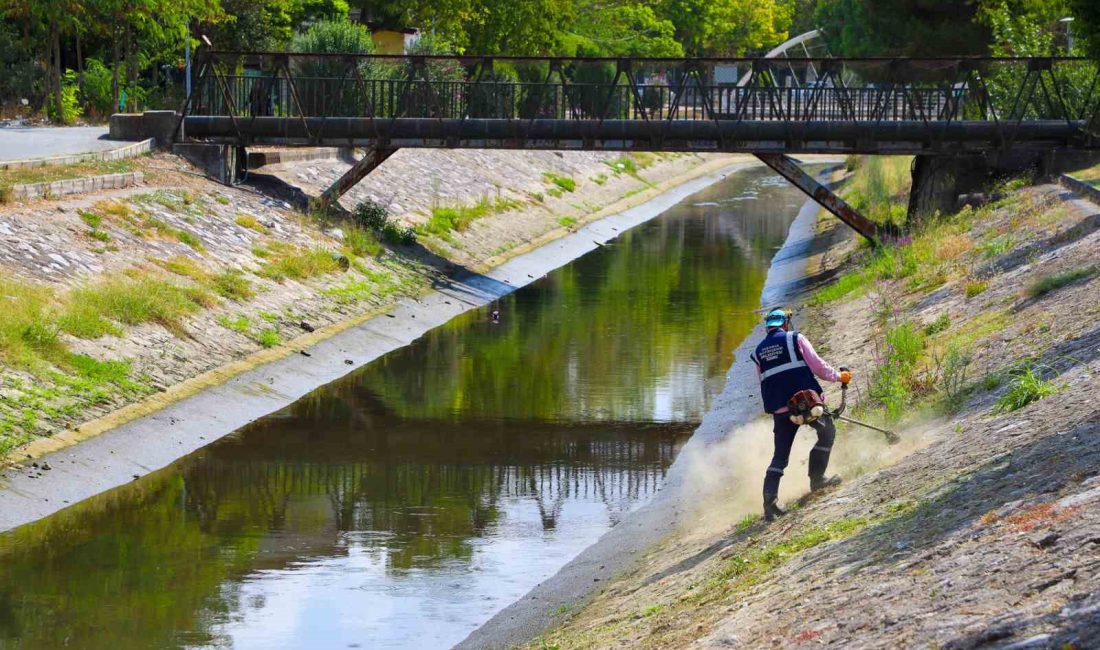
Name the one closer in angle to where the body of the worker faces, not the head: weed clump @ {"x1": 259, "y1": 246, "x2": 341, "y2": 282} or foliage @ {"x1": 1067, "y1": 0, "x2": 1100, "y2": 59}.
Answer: the foliage

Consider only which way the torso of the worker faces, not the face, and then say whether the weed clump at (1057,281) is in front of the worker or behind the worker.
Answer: in front

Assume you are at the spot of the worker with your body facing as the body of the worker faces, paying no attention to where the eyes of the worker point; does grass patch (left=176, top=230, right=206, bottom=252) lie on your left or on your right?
on your left

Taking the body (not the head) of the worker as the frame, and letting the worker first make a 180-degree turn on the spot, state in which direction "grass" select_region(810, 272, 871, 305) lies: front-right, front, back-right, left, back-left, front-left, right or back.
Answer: back-right

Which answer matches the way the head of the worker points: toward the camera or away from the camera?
away from the camera

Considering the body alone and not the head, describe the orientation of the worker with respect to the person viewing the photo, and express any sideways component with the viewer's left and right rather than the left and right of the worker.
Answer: facing away from the viewer and to the right of the viewer

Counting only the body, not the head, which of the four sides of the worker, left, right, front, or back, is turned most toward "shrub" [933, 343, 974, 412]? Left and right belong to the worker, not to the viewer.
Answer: front

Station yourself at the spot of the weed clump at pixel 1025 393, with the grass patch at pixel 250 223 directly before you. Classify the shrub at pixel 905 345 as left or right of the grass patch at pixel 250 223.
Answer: right

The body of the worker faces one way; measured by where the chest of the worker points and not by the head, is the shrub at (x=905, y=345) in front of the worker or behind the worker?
in front

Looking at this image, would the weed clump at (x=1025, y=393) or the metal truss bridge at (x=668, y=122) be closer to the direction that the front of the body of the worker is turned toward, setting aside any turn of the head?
the weed clump

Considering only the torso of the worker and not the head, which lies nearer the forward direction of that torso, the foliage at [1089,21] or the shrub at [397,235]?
the foliage

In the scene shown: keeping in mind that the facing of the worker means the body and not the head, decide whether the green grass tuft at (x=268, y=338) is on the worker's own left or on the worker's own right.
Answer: on the worker's own left

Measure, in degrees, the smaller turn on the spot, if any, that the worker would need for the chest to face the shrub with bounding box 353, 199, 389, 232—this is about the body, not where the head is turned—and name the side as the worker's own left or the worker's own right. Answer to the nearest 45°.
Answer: approximately 90° to the worker's own left

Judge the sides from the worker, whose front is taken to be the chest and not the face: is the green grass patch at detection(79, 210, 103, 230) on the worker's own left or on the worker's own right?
on the worker's own left

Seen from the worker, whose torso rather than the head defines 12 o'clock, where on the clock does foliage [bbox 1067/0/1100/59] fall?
The foliage is roughly at 12 o'clock from the worker.
